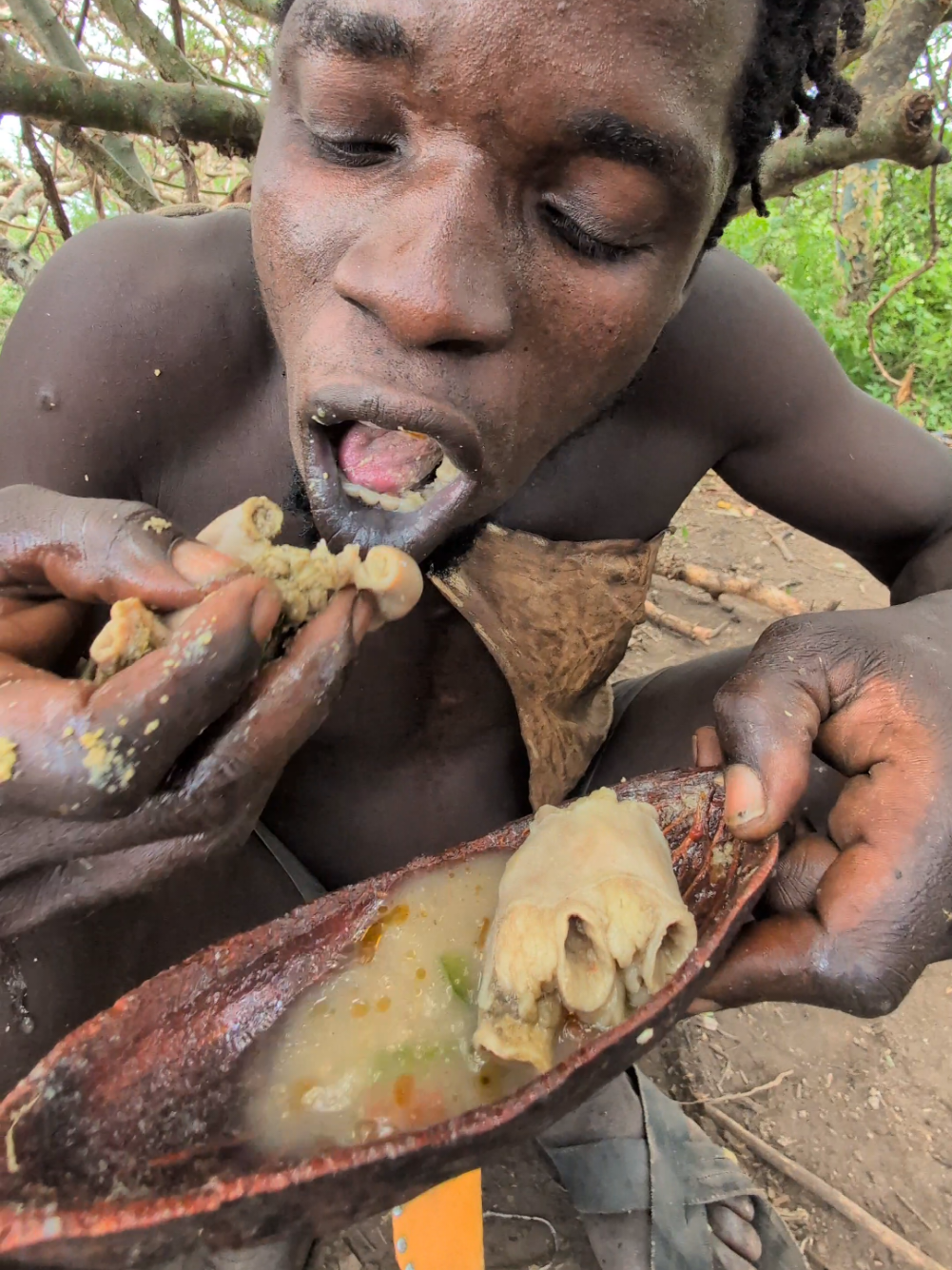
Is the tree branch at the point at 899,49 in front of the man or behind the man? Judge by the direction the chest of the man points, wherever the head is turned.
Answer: behind

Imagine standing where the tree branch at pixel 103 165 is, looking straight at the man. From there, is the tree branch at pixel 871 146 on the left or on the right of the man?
left

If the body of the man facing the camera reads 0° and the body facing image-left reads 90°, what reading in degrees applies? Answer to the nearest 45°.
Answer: approximately 0°

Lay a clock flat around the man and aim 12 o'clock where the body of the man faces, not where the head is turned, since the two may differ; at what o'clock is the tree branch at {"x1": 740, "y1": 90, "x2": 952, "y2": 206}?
The tree branch is roughly at 7 o'clock from the man.
